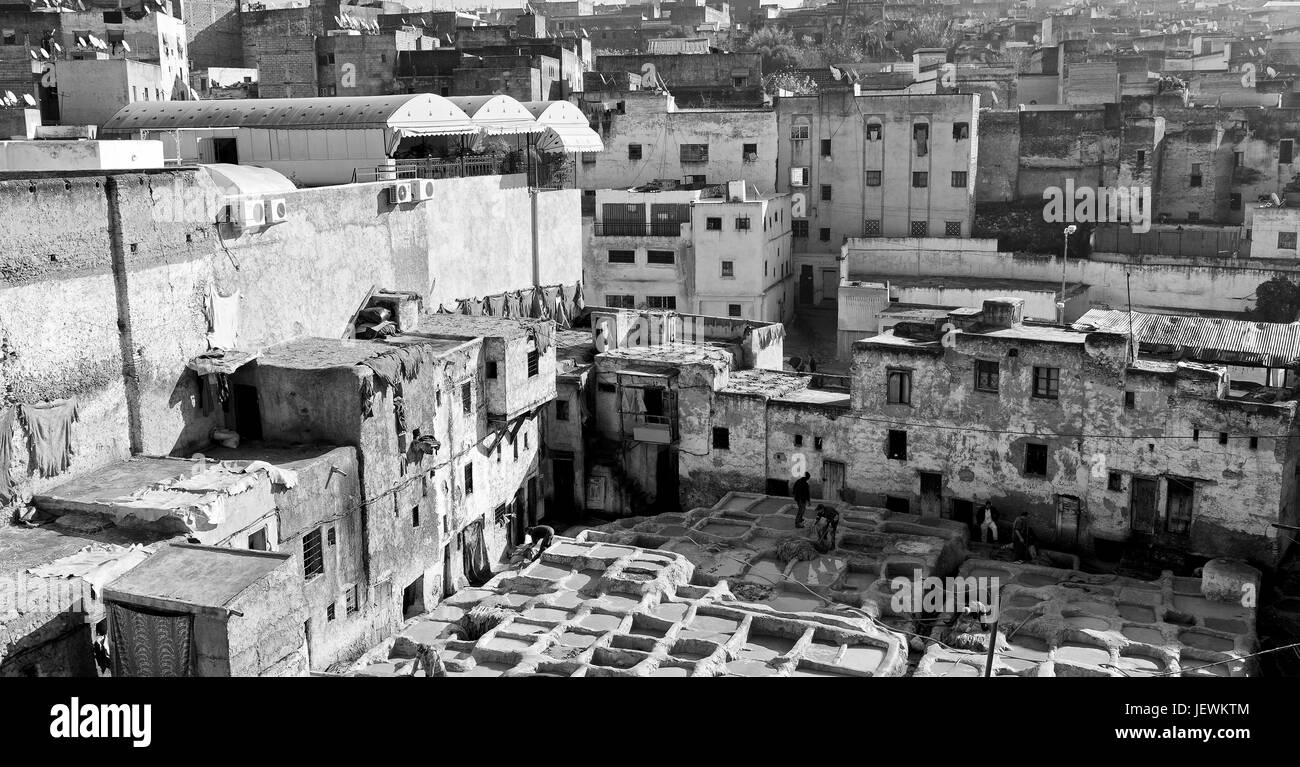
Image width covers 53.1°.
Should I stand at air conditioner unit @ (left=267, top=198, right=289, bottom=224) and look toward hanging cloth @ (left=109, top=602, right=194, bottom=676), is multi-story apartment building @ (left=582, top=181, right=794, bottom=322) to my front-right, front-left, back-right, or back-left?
back-left

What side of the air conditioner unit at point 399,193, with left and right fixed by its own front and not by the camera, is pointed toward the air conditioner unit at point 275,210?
right

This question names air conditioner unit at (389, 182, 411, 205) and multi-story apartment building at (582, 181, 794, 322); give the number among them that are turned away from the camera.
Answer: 0

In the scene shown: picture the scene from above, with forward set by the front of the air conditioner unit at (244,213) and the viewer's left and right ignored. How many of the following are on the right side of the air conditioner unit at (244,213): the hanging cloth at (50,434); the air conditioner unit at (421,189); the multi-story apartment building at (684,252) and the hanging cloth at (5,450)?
2

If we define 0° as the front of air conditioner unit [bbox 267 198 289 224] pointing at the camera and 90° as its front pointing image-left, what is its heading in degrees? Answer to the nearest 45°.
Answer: approximately 315°

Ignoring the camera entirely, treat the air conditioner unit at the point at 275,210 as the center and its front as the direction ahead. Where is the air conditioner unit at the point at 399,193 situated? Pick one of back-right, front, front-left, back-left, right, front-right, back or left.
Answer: left

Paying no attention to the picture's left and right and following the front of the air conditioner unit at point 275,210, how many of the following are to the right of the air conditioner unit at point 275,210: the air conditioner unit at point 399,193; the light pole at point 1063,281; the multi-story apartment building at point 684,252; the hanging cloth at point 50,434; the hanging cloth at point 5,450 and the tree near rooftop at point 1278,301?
2

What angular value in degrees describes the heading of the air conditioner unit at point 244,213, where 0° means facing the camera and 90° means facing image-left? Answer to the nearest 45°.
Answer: approximately 315°

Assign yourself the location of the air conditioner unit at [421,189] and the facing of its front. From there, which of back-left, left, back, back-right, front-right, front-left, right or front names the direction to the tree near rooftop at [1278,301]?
front-left

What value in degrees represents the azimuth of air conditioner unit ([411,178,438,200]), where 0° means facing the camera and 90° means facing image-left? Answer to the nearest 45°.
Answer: approximately 315°

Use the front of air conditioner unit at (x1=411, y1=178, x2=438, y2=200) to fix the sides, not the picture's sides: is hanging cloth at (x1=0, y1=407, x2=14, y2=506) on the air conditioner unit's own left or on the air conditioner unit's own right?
on the air conditioner unit's own right

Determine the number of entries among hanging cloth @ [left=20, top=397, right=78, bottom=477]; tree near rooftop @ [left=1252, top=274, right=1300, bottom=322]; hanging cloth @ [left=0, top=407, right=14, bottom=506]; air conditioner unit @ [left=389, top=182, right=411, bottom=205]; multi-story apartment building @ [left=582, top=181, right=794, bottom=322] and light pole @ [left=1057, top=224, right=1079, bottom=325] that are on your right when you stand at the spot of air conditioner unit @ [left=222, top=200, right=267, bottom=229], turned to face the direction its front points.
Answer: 2
